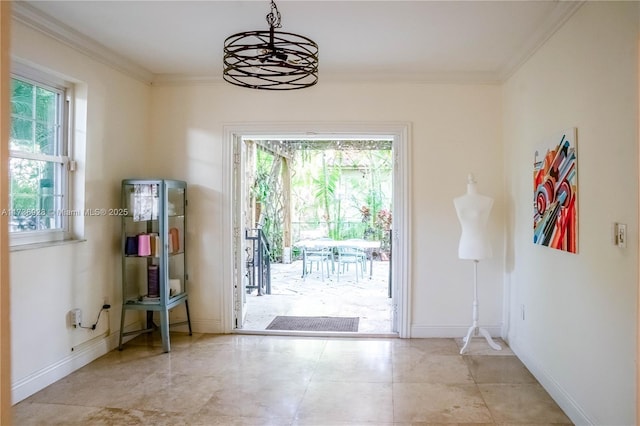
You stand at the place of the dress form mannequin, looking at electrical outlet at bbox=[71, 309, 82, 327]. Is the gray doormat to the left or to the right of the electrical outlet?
right

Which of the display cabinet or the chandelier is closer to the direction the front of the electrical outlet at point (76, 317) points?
the chandelier

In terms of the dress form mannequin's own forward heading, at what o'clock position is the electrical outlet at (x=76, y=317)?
The electrical outlet is roughly at 2 o'clock from the dress form mannequin.

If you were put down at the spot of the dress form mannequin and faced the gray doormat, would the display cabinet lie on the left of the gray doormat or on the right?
left

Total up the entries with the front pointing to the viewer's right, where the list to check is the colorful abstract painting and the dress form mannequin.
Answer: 0

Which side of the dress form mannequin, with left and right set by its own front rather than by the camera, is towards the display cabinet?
right

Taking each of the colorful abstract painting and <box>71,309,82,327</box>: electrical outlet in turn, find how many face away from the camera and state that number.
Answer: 0

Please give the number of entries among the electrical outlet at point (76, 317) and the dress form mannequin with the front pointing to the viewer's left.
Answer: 0

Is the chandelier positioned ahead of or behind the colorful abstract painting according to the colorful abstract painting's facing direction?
ahead

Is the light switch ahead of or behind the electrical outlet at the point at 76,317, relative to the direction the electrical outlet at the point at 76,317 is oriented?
ahead

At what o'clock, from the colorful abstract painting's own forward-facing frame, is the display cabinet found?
The display cabinet is roughly at 1 o'clock from the colorful abstract painting.

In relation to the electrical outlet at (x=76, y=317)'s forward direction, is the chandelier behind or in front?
in front

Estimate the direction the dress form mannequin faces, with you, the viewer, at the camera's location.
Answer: facing the viewer

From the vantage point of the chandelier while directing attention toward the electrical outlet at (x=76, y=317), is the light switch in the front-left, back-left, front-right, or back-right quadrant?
back-right

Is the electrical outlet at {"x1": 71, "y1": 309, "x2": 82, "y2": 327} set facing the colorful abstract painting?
yes

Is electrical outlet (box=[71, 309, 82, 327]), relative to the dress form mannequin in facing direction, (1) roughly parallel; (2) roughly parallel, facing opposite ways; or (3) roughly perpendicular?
roughly perpendicular
